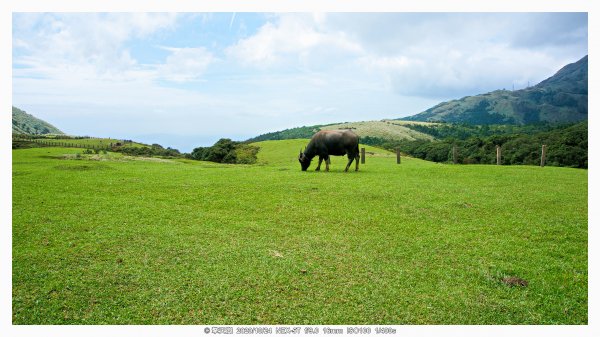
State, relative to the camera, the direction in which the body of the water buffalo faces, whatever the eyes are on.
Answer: to the viewer's left
